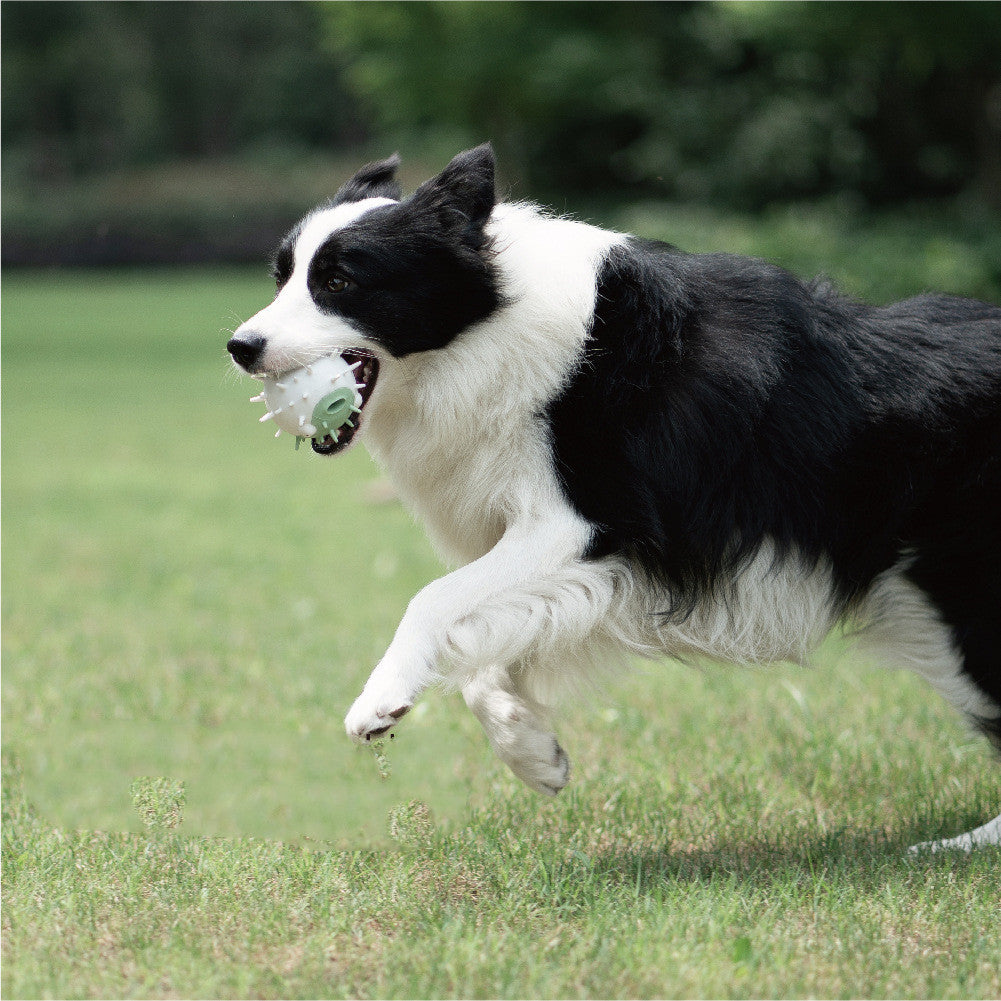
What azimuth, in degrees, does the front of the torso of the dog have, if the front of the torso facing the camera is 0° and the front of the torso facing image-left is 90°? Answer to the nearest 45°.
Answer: approximately 90°
